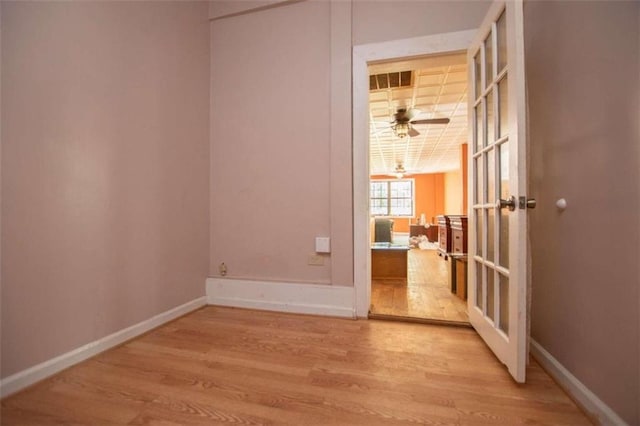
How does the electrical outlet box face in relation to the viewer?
toward the camera

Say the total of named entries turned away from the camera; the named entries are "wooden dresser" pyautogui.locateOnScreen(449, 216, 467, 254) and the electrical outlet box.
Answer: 0

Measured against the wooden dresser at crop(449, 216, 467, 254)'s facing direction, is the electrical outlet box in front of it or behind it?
in front

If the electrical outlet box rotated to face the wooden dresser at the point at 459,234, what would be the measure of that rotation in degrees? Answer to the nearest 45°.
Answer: approximately 135° to its left

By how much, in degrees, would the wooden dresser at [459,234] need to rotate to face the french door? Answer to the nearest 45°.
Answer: approximately 45° to its left

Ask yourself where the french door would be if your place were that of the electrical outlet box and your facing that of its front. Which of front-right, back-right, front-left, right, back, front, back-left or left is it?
front-left

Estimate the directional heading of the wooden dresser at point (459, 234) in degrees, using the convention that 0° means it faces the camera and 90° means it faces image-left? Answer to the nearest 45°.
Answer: approximately 45°

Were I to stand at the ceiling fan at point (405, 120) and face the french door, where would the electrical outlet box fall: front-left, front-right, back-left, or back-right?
front-right

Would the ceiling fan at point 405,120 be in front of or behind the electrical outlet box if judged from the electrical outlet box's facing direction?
behind
